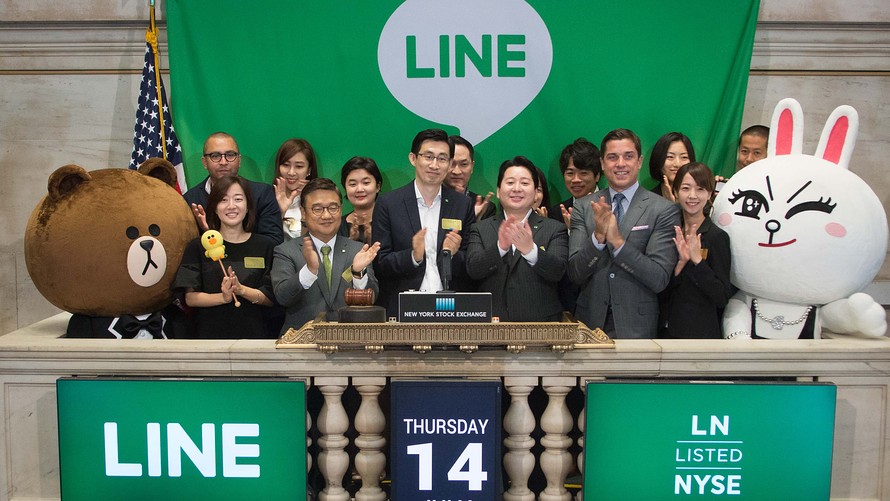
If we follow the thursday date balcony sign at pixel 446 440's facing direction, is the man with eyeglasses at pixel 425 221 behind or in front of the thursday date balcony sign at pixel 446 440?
behind

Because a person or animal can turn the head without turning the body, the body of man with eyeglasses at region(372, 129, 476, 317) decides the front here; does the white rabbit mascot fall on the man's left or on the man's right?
on the man's left

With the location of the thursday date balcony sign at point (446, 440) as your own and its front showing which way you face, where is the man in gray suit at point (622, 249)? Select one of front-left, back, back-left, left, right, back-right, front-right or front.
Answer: back-left

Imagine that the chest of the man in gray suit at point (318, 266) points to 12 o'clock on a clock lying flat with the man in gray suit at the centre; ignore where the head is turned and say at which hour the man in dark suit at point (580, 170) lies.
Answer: The man in dark suit is roughly at 8 o'clock from the man in gray suit.

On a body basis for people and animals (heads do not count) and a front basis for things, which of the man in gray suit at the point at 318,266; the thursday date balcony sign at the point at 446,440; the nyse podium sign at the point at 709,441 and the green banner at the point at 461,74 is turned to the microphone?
the green banner

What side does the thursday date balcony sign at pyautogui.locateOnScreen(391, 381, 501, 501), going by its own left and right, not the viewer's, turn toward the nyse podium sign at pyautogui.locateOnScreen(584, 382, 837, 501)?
left

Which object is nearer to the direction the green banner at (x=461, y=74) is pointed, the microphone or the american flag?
the microphone

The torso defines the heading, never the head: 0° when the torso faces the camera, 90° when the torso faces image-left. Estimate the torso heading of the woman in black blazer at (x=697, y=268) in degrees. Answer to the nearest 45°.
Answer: approximately 45°

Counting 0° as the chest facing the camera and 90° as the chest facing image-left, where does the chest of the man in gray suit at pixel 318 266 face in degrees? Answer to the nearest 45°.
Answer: approximately 0°
